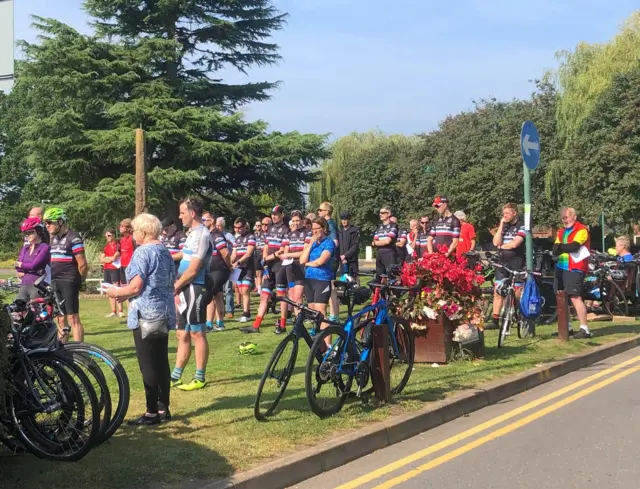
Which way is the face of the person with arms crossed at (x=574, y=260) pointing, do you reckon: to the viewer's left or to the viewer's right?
to the viewer's left

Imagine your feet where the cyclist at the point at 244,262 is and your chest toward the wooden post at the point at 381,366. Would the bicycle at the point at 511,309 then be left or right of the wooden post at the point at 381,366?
left

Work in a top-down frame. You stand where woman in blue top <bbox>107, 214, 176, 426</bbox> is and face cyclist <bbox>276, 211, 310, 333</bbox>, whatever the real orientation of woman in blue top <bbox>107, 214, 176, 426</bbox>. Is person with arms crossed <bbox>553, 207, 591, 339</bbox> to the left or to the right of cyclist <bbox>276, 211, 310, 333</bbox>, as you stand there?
right

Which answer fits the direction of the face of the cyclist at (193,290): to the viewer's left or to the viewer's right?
to the viewer's left

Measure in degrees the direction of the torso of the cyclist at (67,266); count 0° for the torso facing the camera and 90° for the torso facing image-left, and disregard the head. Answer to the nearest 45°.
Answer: approximately 45°

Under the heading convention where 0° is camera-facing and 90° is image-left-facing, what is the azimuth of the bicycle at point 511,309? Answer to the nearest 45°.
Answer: approximately 45°

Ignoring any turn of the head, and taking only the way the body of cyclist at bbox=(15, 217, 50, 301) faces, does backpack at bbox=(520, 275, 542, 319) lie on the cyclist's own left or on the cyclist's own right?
on the cyclist's own left
